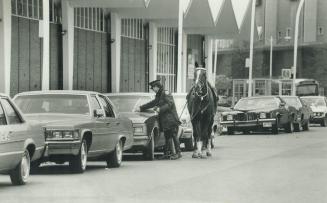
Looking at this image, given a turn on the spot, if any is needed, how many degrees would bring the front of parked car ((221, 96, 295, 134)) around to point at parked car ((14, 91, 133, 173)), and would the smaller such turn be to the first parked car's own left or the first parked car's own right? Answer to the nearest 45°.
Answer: approximately 45° to the first parked car's own left

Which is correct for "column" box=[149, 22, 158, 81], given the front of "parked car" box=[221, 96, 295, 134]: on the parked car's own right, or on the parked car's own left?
on the parked car's own right

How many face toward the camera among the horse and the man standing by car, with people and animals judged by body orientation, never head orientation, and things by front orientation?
1

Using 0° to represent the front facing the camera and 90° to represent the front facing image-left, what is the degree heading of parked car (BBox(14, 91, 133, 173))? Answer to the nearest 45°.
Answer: approximately 45°

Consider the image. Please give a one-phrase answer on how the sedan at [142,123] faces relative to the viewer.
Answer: facing the viewer and to the left of the viewer

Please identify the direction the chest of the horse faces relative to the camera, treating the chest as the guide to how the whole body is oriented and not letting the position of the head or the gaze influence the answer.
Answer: toward the camera

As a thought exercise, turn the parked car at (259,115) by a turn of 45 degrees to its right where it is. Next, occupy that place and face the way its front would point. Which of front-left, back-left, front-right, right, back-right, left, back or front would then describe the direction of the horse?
left

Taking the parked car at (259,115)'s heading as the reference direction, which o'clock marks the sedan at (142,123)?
The sedan is roughly at 11 o'clock from the parked car.

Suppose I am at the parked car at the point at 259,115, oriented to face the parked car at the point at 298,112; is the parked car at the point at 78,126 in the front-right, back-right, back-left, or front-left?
back-right

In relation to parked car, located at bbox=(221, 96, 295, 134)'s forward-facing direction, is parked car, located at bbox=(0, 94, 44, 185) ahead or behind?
ahead
